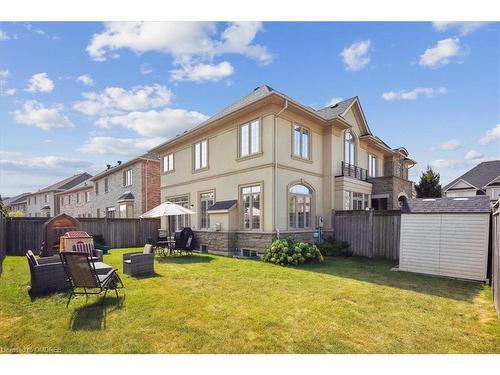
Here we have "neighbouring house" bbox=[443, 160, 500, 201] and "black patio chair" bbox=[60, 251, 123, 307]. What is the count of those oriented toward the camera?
1
